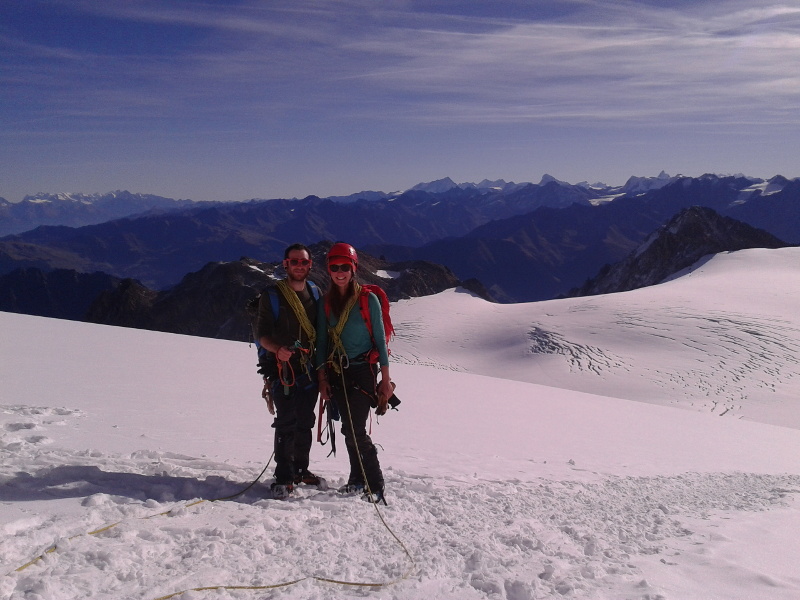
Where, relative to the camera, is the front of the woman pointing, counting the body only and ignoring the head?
toward the camera
